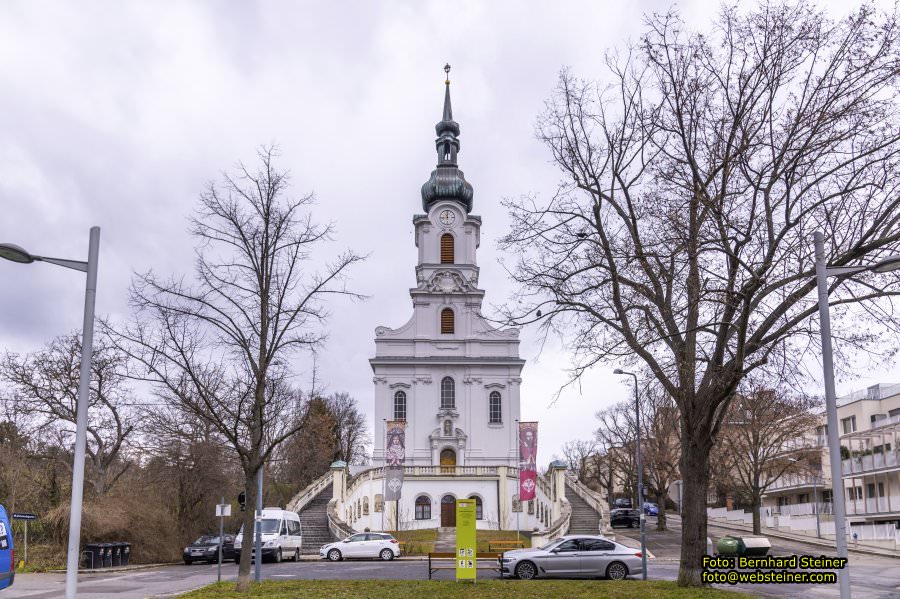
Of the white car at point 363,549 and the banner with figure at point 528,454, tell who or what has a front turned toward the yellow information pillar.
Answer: the banner with figure

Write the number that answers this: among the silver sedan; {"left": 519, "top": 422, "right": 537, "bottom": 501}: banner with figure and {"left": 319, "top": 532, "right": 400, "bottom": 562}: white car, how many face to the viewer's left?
2

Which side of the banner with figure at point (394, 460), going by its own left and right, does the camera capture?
front

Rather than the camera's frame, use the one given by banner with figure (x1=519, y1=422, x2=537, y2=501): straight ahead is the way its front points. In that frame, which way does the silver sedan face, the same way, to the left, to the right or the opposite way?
to the right

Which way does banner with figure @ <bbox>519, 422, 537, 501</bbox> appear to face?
toward the camera

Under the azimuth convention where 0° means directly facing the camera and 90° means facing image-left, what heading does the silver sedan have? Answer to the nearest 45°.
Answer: approximately 90°

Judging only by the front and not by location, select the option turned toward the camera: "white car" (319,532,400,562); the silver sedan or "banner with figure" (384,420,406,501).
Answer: the banner with figure

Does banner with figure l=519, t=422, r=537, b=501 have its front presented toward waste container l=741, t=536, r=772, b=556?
no

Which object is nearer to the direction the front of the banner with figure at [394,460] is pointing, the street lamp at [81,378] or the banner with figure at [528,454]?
the street lamp

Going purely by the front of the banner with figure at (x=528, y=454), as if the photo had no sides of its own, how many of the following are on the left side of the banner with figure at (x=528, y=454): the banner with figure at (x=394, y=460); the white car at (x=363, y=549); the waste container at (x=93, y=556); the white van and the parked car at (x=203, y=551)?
0

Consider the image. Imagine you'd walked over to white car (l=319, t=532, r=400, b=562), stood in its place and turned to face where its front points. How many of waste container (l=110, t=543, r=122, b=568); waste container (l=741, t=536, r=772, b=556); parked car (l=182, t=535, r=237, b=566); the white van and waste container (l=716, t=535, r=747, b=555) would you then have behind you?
2

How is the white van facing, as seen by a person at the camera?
facing the viewer and to the left of the viewer

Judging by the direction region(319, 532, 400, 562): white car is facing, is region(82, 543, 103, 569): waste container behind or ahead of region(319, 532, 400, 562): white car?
ahead

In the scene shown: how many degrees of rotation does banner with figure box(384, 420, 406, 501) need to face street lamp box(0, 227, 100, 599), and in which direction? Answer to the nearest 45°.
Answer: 0° — it already faces it

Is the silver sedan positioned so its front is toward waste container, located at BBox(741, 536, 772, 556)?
no

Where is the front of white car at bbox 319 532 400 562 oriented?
to the viewer's left

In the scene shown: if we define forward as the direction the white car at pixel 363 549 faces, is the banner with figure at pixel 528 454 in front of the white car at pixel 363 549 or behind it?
behind

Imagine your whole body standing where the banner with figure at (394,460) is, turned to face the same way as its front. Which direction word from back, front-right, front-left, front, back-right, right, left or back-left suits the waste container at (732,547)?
front-left

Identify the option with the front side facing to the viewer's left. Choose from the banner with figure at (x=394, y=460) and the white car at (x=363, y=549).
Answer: the white car

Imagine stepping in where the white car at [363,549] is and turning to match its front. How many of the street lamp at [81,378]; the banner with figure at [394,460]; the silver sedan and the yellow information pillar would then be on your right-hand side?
1

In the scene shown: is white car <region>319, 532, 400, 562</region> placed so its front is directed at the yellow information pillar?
no

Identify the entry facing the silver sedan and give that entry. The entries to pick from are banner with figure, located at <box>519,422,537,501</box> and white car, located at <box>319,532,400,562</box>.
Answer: the banner with figure
